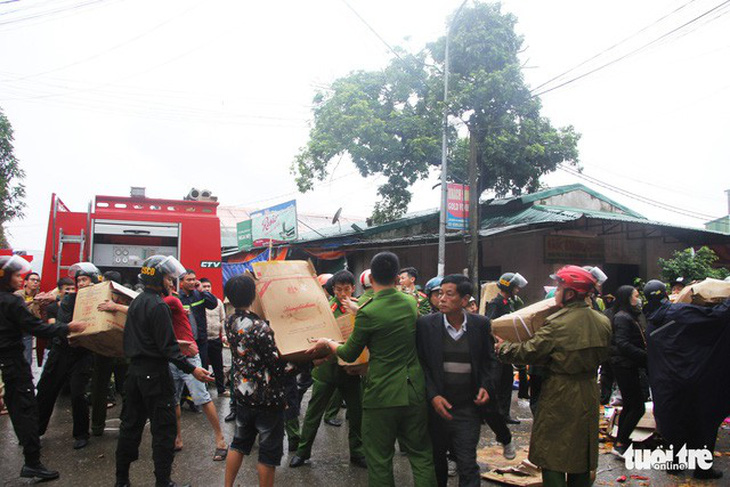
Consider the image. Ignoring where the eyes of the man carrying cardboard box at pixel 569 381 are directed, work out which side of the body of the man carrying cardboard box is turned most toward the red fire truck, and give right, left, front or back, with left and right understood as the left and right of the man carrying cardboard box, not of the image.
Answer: front

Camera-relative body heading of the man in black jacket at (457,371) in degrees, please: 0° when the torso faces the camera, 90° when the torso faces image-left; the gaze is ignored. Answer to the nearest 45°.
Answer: approximately 0°

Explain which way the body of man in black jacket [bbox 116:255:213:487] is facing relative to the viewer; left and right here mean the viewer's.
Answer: facing away from the viewer and to the right of the viewer

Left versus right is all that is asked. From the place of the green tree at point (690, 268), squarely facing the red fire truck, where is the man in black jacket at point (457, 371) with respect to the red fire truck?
left

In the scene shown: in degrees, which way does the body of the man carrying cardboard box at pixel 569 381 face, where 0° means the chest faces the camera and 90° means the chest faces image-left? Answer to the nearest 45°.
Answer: approximately 135°

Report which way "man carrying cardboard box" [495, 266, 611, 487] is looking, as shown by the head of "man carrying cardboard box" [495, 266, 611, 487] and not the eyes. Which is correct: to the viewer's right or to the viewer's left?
to the viewer's left

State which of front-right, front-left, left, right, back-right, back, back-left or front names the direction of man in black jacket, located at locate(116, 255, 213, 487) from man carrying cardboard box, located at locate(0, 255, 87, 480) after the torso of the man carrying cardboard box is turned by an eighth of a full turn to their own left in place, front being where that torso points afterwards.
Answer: right

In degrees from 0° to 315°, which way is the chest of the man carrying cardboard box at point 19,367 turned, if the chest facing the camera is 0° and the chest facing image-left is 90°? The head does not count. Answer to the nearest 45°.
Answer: approximately 270°

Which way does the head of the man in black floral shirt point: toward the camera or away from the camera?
away from the camera

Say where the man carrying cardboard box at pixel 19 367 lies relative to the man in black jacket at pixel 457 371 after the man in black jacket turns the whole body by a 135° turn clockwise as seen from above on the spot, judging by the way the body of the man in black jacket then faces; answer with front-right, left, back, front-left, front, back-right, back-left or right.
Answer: front-left

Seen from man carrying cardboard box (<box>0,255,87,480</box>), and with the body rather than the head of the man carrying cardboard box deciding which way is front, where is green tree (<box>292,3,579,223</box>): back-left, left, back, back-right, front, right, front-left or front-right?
front-left

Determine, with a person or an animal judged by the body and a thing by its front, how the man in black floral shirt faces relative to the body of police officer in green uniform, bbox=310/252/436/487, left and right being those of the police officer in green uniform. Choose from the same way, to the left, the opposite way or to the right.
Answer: to the right
